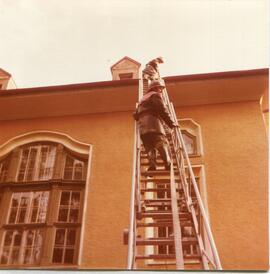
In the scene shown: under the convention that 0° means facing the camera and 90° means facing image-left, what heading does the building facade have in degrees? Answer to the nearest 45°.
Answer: approximately 0°
